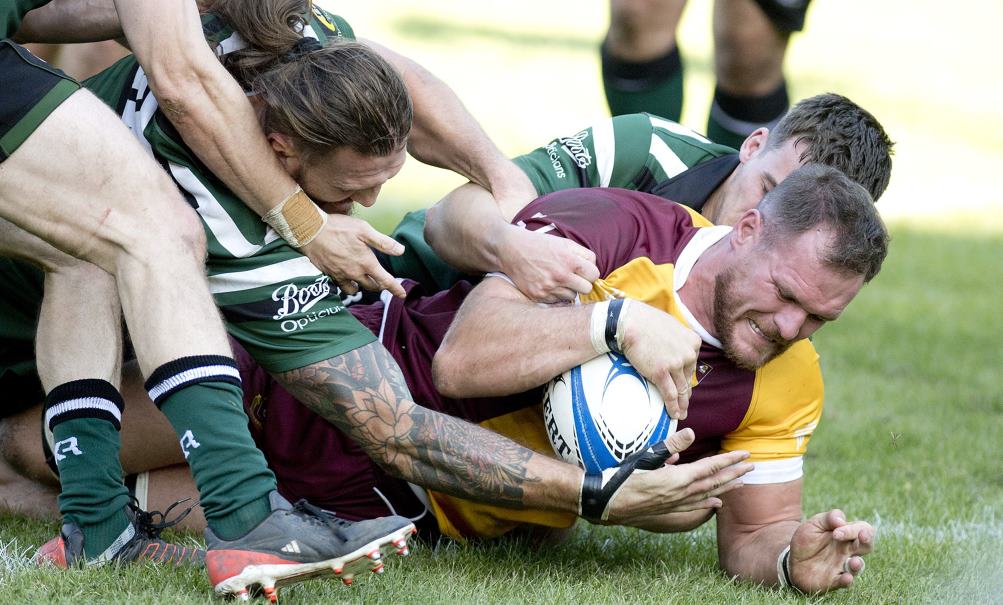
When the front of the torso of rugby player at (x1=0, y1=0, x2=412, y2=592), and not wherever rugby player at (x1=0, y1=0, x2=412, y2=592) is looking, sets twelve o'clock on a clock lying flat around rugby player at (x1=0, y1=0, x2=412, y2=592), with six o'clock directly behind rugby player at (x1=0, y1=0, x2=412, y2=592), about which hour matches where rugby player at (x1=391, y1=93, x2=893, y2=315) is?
rugby player at (x1=391, y1=93, x2=893, y2=315) is roughly at 11 o'clock from rugby player at (x1=0, y1=0, x2=412, y2=592).

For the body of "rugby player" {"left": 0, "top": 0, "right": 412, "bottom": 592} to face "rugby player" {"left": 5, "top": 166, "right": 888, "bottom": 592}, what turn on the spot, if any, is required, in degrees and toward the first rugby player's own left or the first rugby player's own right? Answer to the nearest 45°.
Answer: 0° — they already face them

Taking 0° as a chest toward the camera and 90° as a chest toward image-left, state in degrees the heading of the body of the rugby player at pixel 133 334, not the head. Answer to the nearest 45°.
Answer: approximately 270°
